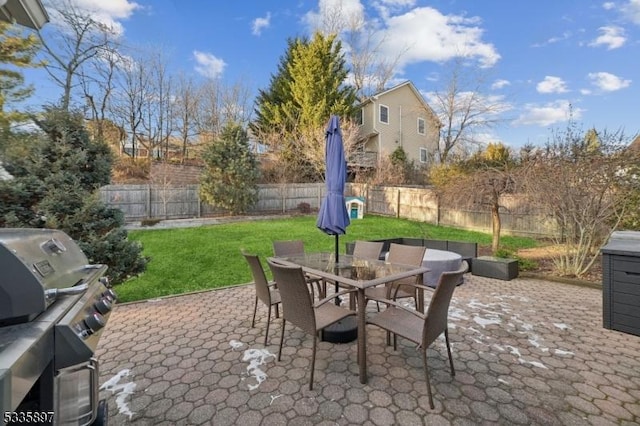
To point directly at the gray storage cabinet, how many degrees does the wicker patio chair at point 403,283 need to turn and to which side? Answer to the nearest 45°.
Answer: approximately 135° to its left

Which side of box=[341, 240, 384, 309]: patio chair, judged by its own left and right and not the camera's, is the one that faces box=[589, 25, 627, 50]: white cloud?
back

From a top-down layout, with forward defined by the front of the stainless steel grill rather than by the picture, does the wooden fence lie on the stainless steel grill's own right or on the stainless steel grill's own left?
on the stainless steel grill's own left

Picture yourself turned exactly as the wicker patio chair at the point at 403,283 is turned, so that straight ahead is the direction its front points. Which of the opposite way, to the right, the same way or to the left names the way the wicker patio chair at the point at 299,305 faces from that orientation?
the opposite way

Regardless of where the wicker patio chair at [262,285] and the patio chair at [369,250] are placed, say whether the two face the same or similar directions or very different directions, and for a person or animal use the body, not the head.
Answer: very different directions

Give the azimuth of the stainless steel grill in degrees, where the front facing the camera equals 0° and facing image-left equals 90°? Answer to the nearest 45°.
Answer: approximately 315°

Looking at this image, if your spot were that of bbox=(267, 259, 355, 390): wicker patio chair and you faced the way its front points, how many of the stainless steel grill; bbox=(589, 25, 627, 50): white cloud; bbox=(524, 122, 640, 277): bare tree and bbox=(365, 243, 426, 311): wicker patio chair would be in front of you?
3

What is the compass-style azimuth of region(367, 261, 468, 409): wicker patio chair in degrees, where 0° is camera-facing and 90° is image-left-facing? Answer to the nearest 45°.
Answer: approximately 135°
